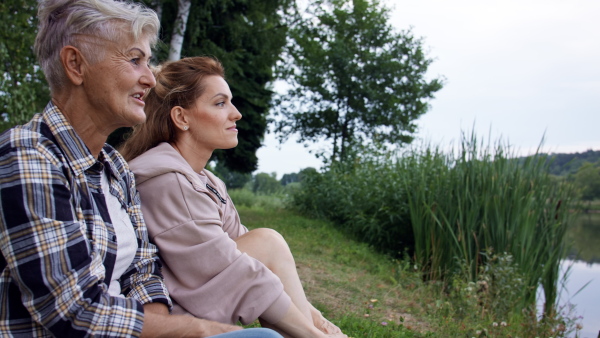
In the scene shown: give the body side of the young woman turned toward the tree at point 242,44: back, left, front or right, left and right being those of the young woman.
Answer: left

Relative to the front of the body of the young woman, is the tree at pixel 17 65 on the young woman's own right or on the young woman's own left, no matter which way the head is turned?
on the young woman's own left

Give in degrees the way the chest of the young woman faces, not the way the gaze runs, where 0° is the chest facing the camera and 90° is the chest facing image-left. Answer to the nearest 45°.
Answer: approximately 270°

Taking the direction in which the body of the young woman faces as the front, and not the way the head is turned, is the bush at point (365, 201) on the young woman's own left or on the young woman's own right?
on the young woman's own left

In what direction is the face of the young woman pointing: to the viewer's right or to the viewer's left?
to the viewer's right

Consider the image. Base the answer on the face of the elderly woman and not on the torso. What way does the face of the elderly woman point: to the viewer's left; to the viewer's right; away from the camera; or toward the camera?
to the viewer's right

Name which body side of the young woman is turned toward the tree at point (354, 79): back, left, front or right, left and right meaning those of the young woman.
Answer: left
